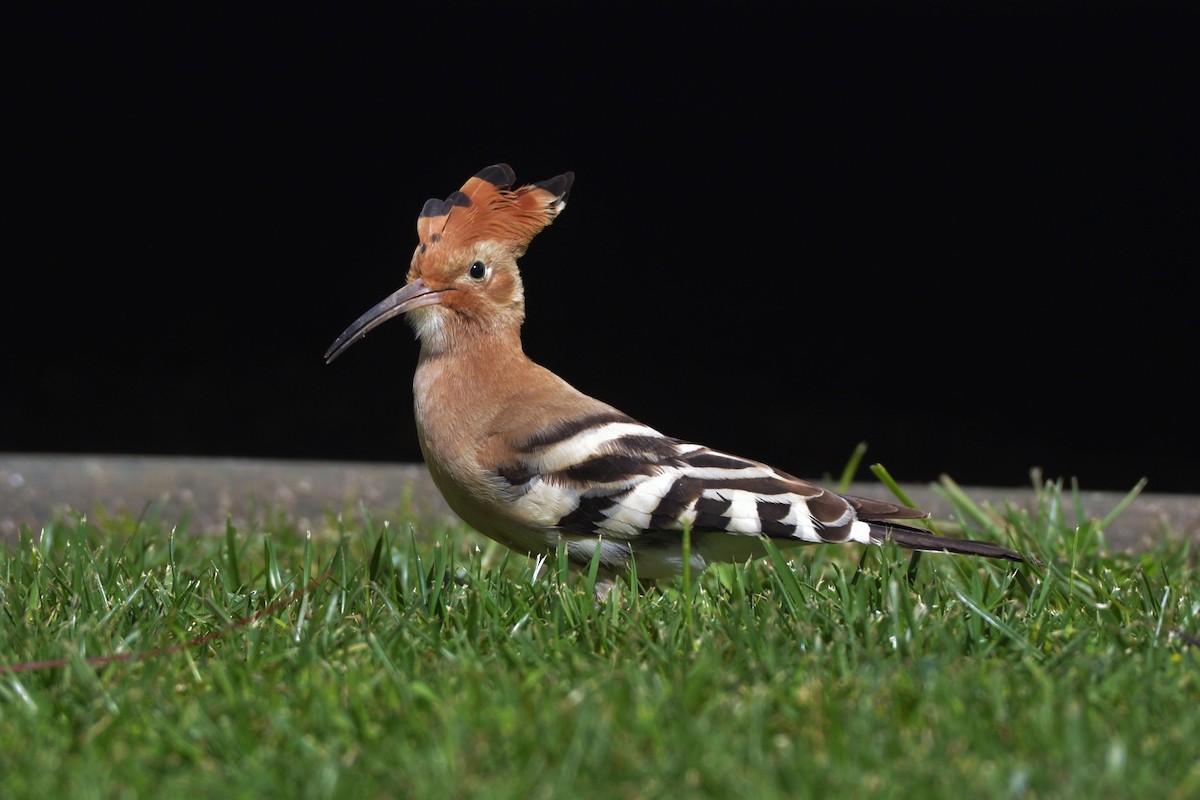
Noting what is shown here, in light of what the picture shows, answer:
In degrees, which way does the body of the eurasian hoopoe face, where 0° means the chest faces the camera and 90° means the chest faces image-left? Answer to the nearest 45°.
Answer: approximately 90°
